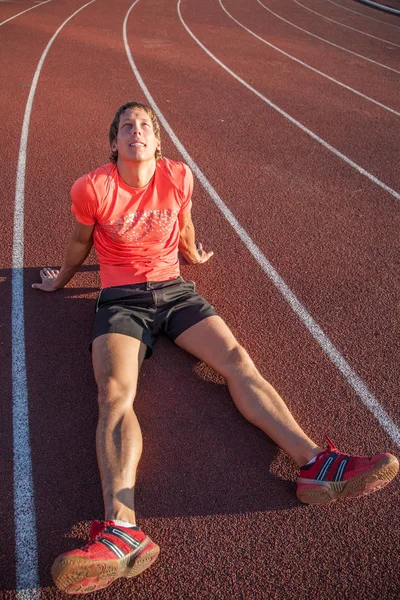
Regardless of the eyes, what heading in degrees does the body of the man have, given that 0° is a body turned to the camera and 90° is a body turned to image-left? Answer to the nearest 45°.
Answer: approximately 0°
